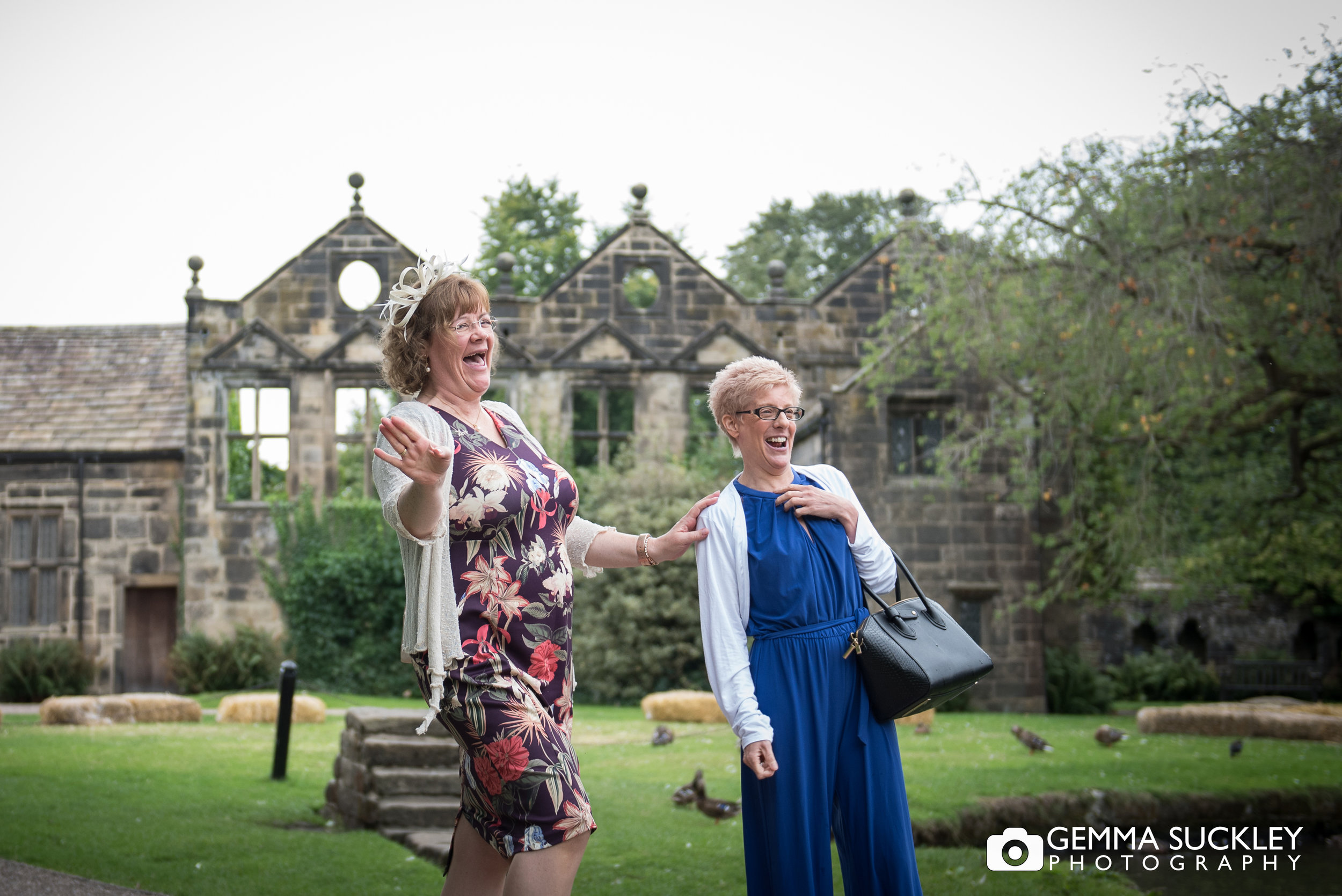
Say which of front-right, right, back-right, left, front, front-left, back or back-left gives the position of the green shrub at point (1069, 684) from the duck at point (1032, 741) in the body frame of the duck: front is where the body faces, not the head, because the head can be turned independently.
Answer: right

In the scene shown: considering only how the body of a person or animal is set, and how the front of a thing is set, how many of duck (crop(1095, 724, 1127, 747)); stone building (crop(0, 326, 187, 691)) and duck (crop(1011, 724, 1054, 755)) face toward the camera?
1

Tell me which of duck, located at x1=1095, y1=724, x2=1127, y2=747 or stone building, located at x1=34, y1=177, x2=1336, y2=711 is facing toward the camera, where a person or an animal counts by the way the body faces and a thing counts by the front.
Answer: the stone building

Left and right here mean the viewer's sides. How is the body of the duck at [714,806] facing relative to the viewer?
facing to the left of the viewer

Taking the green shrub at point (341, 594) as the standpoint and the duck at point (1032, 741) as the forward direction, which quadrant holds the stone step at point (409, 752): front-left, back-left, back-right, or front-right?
front-right

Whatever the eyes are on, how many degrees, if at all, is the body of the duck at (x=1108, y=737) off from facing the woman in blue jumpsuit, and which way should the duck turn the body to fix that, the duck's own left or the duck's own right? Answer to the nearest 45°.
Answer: approximately 90° to the duck's own left

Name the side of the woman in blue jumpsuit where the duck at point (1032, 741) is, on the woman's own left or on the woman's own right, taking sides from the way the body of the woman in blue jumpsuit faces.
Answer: on the woman's own left

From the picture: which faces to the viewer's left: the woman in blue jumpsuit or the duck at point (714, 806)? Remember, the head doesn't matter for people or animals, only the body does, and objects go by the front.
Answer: the duck

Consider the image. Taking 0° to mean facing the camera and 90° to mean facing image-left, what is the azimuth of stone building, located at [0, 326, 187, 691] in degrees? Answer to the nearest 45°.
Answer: approximately 0°

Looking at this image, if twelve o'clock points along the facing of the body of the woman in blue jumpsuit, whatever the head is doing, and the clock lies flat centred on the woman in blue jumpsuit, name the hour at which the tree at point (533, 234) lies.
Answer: The tree is roughly at 7 o'clock from the woman in blue jumpsuit.

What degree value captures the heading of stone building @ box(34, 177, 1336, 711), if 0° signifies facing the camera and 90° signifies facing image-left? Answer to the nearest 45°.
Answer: approximately 0°

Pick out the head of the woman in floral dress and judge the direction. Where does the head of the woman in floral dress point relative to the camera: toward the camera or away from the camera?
toward the camera

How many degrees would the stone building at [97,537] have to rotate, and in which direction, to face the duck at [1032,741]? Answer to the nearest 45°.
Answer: approximately 45° to its left
